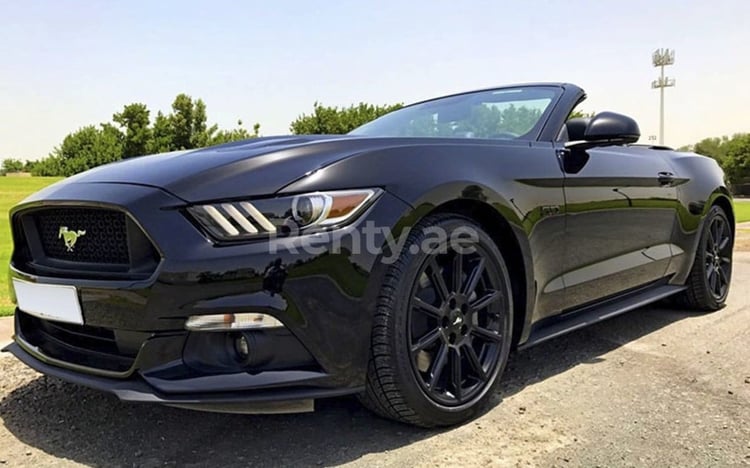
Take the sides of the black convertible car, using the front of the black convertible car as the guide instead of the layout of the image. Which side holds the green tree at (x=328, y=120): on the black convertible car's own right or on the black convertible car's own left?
on the black convertible car's own right

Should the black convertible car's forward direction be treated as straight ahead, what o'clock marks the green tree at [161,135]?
The green tree is roughly at 4 o'clock from the black convertible car.

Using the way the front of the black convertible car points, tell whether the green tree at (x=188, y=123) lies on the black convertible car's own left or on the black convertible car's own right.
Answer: on the black convertible car's own right

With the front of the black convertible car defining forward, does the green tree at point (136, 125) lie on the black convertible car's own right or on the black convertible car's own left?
on the black convertible car's own right
